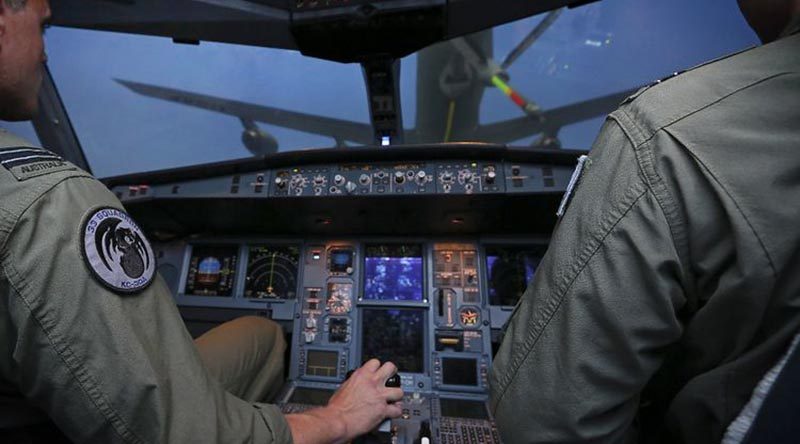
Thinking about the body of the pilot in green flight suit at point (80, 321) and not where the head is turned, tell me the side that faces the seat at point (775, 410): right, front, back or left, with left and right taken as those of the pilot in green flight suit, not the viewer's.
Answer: right

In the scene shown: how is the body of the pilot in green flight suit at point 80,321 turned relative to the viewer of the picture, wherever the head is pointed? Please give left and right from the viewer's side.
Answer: facing away from the viewer and to the right of the viewer
